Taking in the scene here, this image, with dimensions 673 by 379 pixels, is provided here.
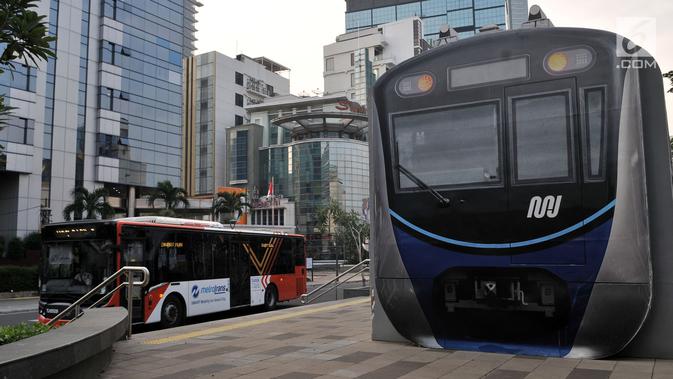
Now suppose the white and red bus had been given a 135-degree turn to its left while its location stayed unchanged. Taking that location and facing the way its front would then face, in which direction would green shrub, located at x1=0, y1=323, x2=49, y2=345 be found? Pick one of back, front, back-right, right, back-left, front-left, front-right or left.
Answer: right

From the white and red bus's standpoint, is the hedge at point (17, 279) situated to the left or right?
on its right

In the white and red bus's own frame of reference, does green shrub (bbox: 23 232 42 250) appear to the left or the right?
on its right

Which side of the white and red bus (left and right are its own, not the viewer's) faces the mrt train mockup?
left

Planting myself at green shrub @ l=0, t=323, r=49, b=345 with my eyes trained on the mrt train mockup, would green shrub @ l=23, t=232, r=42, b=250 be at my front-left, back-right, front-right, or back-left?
back-left

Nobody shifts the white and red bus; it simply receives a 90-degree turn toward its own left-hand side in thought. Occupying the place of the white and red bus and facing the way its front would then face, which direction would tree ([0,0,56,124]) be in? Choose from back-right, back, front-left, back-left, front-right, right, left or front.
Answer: front-right

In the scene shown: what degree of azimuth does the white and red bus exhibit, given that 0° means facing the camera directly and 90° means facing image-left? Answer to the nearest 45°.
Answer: approximately 45°
